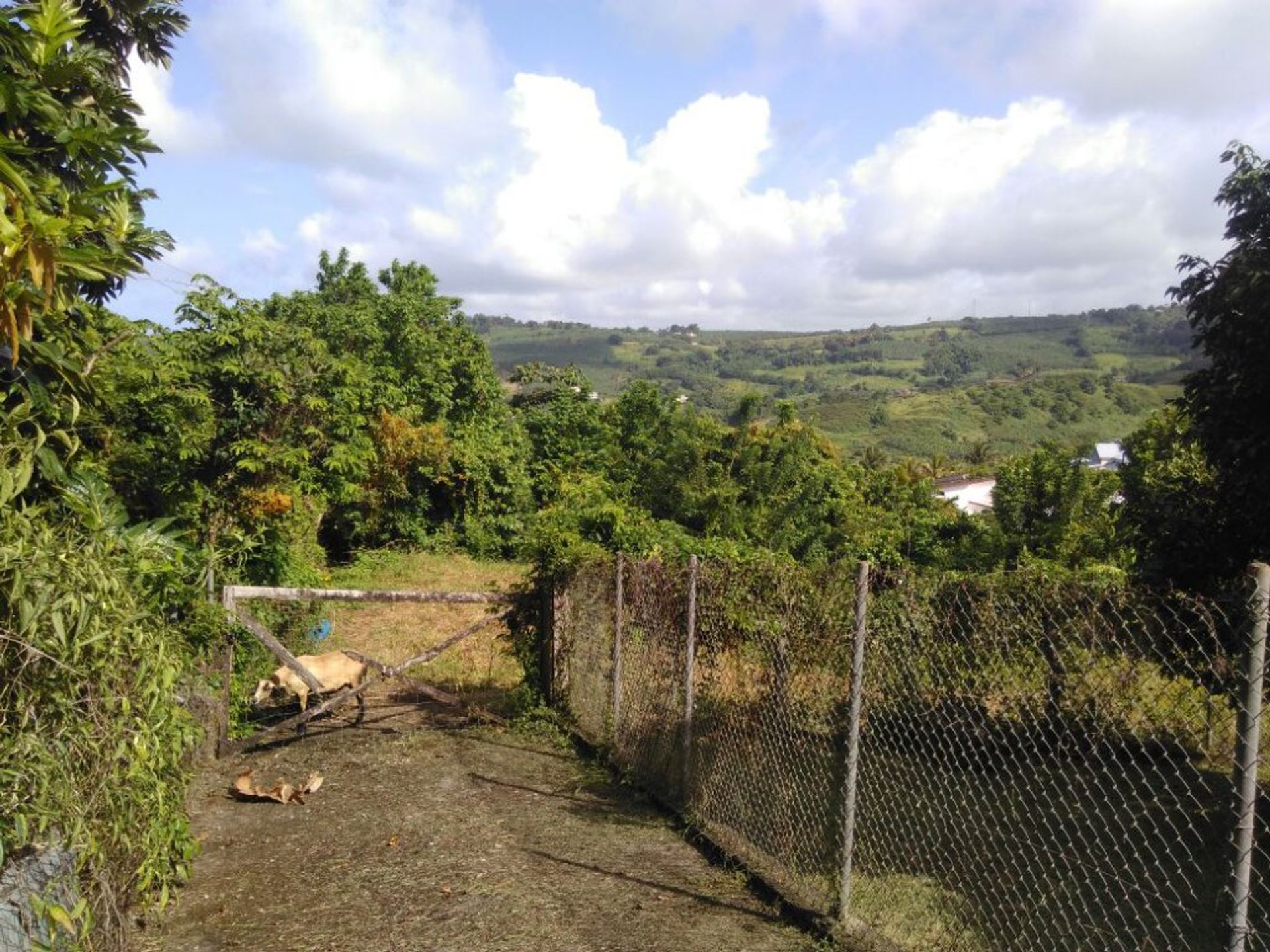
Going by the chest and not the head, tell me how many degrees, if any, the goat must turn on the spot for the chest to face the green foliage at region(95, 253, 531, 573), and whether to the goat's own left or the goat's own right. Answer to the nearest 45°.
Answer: approximately 90° to the goat's own right

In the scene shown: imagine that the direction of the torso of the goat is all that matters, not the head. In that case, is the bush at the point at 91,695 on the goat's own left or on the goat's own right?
on the goat's own left

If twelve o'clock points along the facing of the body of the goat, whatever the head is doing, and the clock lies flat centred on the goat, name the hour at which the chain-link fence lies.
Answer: The chain-link fence is roughly at 8 o'clock from the goat.

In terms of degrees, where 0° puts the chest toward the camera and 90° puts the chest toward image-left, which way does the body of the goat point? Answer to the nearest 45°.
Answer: approximately 90°

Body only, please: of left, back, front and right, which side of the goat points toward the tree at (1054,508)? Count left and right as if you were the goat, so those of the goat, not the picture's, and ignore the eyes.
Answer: back

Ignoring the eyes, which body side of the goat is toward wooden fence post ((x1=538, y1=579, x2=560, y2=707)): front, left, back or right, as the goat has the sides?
back

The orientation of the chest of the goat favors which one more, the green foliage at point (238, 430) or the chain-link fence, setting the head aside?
the green foliage

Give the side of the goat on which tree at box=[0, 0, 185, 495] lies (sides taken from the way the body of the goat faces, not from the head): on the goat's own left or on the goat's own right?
on the goat's own left
